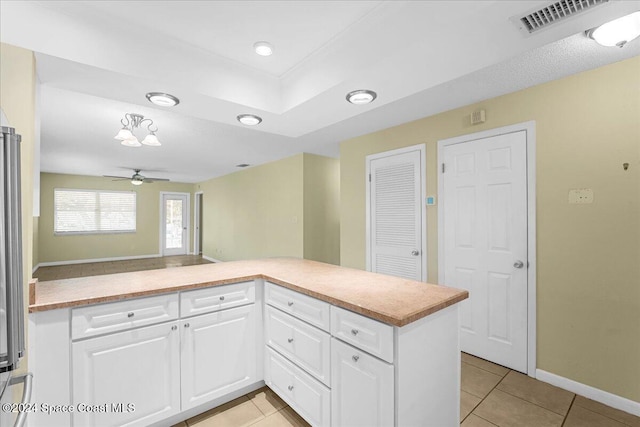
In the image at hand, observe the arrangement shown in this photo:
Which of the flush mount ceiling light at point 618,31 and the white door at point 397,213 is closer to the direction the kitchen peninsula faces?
the flush mount ceiling light

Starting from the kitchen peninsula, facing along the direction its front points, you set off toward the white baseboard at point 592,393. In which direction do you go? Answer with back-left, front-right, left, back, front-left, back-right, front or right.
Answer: left

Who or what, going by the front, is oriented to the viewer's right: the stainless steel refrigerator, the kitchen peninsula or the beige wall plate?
the stainless steel refrigerator

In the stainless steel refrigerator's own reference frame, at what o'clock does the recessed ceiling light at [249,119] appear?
The recessed ceiling light is roughly at 11 o'clock from the stainless steel refrigerator.

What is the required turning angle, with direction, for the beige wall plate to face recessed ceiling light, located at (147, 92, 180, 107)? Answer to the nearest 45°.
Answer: approximately 45° to its right

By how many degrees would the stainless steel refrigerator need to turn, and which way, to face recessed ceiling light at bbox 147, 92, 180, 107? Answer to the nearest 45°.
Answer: approximately 45° to its left

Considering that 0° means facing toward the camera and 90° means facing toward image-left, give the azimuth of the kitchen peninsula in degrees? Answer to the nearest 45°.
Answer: approximately 0°

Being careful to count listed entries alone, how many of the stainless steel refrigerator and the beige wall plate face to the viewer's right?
1

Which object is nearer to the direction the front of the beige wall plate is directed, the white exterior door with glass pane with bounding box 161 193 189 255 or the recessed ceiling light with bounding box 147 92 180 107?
the recessed ceiling light

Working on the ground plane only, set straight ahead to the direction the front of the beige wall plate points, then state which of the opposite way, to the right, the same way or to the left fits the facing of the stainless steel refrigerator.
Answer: the opposite way

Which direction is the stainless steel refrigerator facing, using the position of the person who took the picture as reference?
facing to the right of the viewer

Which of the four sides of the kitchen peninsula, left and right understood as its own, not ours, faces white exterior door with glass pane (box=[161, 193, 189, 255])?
back
